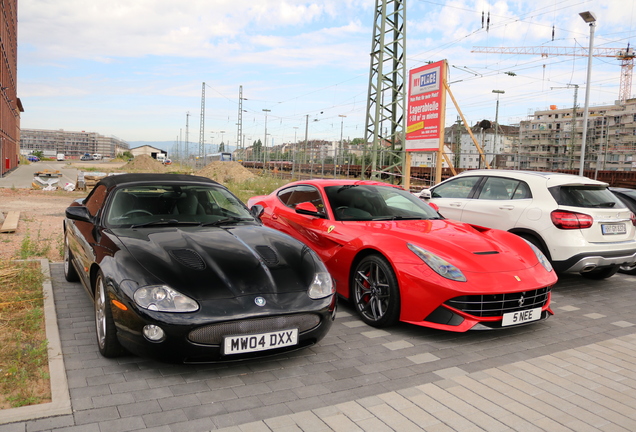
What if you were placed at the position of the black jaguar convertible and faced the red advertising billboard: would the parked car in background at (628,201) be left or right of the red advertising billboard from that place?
right

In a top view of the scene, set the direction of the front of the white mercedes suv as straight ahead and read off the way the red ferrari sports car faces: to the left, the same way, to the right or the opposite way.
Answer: the opposite way

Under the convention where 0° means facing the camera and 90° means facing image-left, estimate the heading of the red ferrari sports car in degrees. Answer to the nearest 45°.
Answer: approximately 315°

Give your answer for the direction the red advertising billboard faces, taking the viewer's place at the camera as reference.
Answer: facing the viewer and to the left of the viewer

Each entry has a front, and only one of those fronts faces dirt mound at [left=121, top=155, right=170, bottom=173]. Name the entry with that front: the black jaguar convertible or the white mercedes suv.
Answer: the white mercedes suv

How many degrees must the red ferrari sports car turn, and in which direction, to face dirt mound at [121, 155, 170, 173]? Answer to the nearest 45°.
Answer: approximately 180°

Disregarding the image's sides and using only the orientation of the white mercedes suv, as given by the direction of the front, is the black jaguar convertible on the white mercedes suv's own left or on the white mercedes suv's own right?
on the white mercedes suv's own left

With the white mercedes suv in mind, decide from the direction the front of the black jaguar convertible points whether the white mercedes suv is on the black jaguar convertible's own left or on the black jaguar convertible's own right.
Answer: on the black jaguar convertible's own left

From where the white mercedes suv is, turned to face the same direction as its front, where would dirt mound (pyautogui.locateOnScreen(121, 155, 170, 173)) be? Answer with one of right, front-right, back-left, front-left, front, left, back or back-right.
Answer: front

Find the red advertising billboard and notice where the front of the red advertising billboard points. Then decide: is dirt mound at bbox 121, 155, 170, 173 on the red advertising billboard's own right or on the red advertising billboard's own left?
on the red advertising billboard's own right

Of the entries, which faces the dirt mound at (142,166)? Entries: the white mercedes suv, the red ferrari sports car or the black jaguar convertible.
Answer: the white mercedes suv
